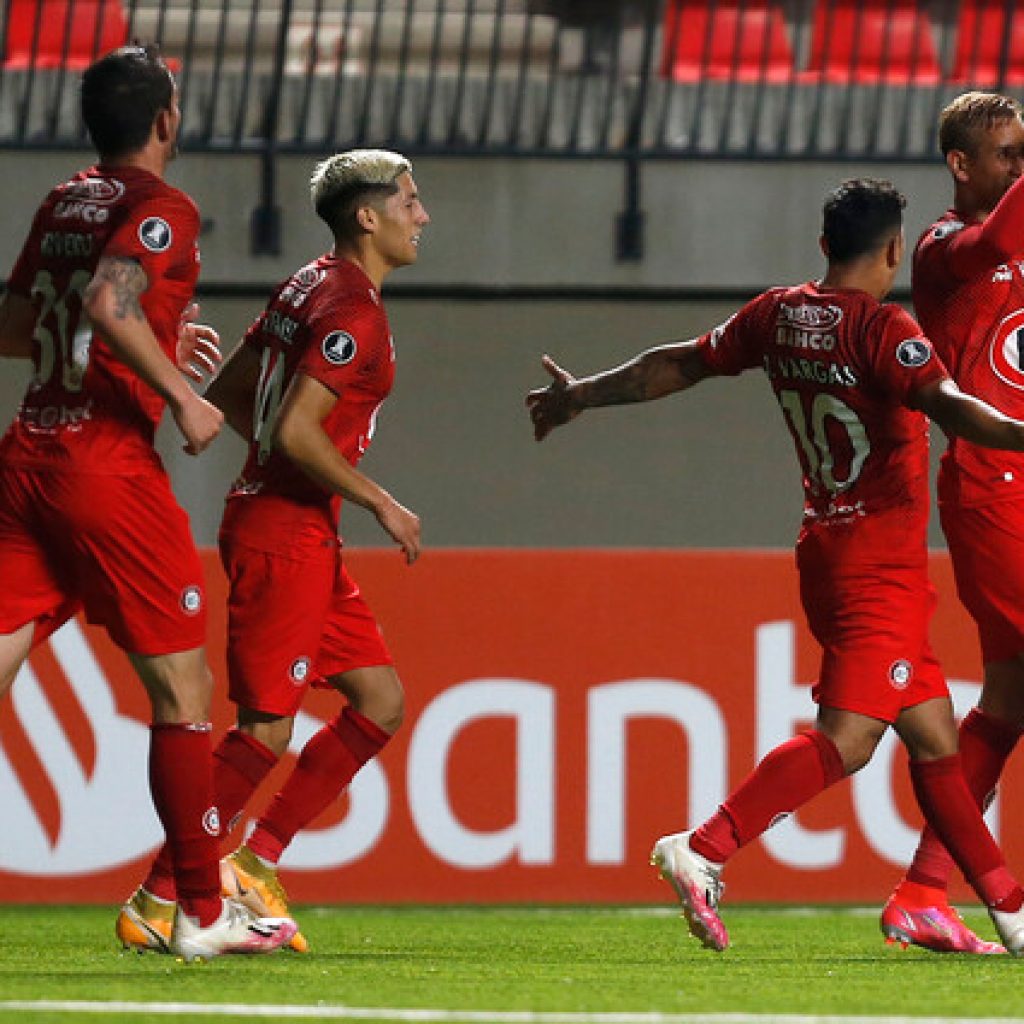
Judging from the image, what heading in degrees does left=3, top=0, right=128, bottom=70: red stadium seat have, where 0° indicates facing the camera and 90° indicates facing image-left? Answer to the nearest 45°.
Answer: approximately 0°

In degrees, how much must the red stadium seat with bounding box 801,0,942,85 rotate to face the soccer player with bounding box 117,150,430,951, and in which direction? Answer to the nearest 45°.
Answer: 0° — it already faces them

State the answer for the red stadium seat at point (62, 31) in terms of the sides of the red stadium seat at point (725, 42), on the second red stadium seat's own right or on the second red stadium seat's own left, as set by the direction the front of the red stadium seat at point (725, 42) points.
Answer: on the second red stadium seat's own right

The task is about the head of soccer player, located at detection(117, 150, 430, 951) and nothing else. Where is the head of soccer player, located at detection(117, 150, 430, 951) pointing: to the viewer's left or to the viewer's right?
to the viewer's right

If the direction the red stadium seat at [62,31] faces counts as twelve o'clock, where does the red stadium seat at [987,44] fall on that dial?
the red stadium seat at [987,44] is roughly at 9 o'clock from the red stadium seat at [62,31].

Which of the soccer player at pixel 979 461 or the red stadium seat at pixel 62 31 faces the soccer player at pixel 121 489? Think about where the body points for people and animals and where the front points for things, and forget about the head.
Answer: the red stadium seat
